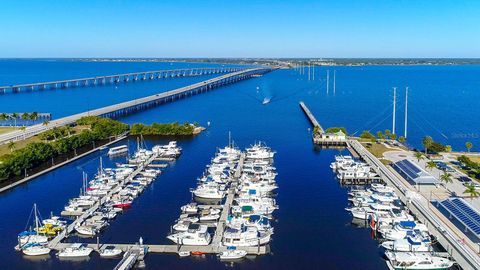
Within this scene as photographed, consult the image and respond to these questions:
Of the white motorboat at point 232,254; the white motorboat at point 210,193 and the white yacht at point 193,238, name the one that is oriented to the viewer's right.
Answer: the white motorboat at point 232,254

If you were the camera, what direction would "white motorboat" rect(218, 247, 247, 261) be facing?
facing to the right of the viewer

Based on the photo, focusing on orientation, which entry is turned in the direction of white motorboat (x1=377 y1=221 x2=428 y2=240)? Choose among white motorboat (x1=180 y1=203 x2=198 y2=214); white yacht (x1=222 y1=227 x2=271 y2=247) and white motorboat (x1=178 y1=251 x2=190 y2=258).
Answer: the white yacht

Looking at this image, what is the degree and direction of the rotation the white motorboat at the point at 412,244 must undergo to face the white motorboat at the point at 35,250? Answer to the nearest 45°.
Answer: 0° — it already faces it

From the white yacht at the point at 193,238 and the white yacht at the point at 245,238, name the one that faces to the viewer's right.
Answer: the white yacht at the point at 245,238

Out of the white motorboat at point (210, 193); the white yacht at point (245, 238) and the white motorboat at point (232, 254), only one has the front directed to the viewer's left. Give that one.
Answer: the white motorboat at point (210, 193)

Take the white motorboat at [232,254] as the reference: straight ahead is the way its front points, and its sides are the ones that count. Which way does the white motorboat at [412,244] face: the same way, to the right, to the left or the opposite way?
the opposite way

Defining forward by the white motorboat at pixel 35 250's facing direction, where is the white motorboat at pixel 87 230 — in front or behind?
behind

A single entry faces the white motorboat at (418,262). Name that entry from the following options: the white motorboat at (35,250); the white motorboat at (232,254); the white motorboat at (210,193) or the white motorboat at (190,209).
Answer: the white motorboat at (232,254)

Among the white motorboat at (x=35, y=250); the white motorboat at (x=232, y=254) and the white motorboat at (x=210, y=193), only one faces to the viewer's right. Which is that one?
the white motorboat at (x=232, y=254)

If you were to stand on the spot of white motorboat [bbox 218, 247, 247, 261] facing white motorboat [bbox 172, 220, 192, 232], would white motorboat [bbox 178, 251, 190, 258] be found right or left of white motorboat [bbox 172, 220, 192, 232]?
left

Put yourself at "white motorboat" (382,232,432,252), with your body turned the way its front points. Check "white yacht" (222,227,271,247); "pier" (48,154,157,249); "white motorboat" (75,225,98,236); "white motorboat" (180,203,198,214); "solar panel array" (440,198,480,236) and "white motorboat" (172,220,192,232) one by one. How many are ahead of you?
5

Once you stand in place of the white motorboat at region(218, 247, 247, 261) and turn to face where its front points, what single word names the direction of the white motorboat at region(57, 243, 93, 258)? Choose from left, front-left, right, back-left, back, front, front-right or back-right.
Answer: back

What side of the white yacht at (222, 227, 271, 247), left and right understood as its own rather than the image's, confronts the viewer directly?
right
